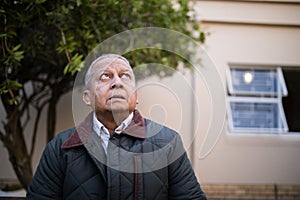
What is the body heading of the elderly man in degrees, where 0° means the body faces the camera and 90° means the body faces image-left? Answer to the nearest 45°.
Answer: approximately 0°

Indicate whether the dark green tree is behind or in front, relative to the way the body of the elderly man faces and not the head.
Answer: behind
